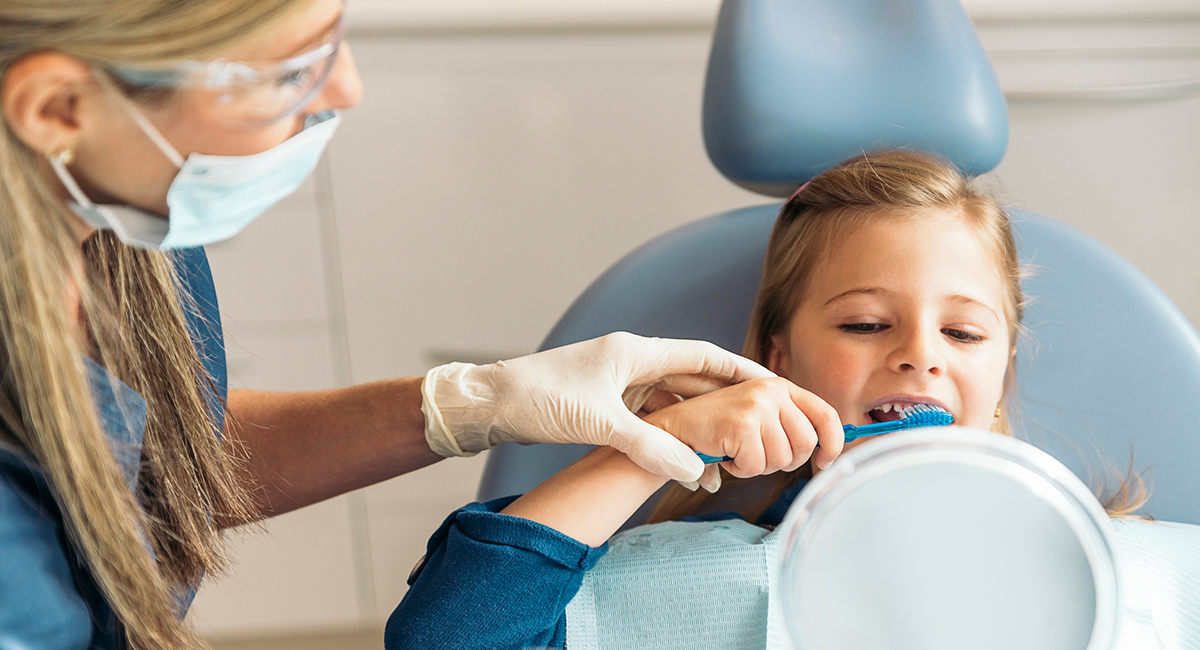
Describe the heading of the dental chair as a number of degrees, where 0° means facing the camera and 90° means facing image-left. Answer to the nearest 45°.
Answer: approximately 0°

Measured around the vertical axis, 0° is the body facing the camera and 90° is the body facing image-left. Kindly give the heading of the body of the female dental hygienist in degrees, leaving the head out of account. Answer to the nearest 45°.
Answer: approximately 270°

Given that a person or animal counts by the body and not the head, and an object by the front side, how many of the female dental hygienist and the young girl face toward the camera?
1

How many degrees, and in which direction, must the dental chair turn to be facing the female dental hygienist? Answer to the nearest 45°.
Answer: approximately 45° to its right

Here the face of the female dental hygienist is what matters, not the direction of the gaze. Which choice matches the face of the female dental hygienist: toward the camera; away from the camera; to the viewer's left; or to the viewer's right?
to the viewer's right

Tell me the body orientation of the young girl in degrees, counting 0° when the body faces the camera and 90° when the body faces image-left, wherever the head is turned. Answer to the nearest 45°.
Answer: approximately 0°
